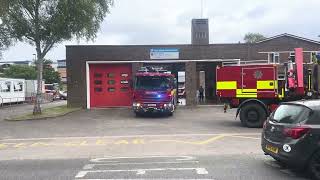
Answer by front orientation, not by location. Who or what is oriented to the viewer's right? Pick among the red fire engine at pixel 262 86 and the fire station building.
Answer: the red fire engine

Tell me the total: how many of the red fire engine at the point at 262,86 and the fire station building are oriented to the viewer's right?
1

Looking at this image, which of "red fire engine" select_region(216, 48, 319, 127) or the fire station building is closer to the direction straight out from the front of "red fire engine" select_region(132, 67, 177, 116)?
the red fire engine

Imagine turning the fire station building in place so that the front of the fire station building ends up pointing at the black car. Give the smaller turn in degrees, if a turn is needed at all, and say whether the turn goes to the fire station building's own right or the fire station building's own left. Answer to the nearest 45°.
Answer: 0° — it already faces it

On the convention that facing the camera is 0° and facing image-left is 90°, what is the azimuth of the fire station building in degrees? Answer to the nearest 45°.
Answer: approximately 0°

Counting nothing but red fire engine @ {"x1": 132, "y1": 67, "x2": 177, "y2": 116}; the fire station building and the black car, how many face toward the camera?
2

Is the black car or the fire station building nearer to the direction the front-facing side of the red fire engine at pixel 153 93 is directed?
the black car

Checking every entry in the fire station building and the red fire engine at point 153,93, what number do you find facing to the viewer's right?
0

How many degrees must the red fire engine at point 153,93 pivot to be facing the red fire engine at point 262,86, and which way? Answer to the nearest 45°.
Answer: approximately 45° to its left

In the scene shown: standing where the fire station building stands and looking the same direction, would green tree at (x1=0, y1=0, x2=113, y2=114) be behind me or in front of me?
in front

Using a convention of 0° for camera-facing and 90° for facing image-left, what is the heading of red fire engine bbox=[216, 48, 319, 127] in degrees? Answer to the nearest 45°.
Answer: approximately 270°

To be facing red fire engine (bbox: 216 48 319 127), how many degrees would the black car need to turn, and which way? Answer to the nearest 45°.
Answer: approximately 45° to its left
